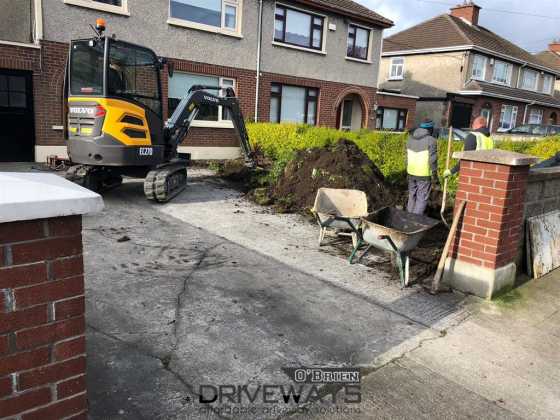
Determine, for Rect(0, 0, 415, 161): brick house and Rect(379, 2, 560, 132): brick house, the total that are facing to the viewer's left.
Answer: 0

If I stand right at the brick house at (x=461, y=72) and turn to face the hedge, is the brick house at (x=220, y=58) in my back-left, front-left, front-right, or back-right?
front-right

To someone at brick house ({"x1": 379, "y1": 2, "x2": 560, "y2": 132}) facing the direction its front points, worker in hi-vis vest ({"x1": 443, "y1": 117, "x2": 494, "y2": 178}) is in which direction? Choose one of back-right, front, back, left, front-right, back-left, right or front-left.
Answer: front-right

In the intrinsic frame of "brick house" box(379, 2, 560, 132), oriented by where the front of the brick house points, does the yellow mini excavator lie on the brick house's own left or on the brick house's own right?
on the brick house's own right

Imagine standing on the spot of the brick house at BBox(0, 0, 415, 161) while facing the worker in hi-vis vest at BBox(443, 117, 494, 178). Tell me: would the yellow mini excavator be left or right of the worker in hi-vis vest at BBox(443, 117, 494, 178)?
right

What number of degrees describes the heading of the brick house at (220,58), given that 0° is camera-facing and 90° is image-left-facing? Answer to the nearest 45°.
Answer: approximately 315°

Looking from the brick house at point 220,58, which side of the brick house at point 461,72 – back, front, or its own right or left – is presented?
right

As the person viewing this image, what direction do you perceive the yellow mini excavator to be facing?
facing away from the viewer and to the right of the viewer

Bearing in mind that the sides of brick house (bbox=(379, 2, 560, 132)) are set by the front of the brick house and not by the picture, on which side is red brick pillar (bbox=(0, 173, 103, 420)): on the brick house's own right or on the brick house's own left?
on the brick house's own right

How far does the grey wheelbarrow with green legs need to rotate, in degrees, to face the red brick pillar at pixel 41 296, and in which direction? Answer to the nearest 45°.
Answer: approximately 135° to its right
